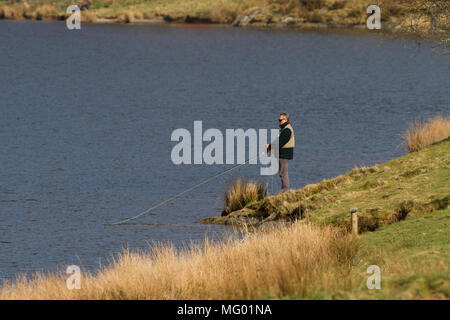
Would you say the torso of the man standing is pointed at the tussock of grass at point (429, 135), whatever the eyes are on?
no

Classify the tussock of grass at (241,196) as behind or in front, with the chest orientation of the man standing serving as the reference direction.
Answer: in front

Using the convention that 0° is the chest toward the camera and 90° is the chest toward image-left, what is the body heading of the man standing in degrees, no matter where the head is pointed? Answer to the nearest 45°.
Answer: approximately 90°
